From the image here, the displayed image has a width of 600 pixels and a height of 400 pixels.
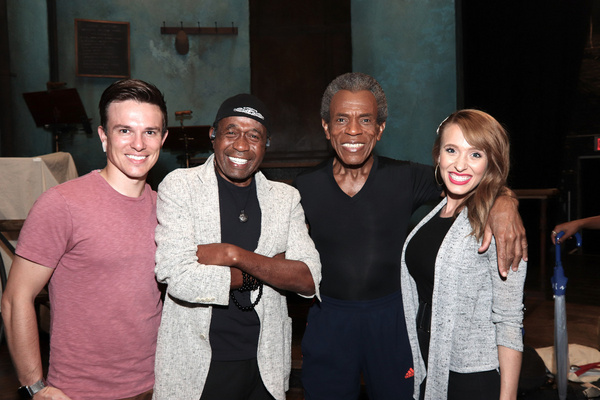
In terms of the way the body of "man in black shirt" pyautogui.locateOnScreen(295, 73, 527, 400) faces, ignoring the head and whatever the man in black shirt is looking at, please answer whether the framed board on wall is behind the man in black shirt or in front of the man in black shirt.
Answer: behind

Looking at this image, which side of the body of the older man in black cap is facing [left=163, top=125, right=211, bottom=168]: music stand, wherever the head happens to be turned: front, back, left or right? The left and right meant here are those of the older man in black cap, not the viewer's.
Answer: back
